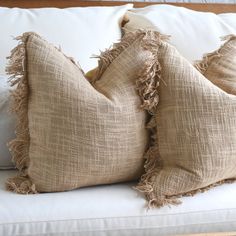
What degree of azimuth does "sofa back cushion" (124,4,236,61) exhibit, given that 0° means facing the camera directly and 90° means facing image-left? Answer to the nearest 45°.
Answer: approximately 0°

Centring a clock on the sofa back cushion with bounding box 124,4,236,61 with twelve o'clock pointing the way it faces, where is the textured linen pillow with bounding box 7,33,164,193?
The textured linen pillow is roughly at 1 o'clock from the sofa back cushion.

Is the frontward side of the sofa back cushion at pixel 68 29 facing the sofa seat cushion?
yes

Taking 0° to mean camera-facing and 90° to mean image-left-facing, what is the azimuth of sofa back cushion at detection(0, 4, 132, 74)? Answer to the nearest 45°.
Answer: approximately 0°

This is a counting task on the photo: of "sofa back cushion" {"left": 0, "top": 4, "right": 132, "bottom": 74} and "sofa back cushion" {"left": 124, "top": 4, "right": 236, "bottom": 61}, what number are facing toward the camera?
2

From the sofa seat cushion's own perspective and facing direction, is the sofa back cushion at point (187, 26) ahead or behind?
behind
